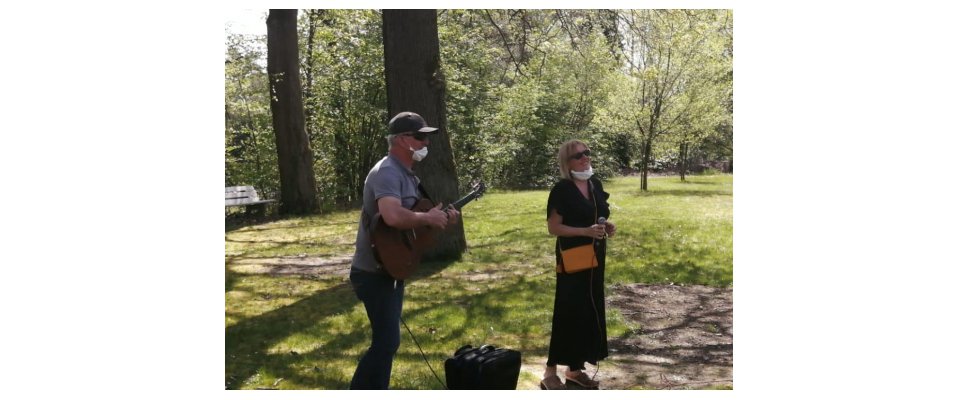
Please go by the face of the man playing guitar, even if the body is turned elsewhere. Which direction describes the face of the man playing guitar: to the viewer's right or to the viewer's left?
to the viewer's right

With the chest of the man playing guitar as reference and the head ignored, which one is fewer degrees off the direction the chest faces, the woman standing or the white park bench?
the woman standing

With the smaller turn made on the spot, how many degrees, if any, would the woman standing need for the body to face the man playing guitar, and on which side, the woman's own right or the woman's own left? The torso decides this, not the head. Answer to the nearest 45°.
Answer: approximately 90° to the woman's own right

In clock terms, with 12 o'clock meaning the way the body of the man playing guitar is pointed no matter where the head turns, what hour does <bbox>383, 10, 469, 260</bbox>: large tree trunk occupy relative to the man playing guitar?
The large tree trunk is roughly at 9 o'clock from the man playing guitar.

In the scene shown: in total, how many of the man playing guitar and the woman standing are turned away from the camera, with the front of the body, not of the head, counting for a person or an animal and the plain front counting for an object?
0

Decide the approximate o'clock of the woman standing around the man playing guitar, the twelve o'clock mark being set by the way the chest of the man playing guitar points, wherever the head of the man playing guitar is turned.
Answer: The woman standing is roughly at 11 o'clock from the man playing guitar.

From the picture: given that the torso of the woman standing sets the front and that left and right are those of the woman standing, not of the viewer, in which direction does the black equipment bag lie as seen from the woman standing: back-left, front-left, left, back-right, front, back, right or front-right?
right

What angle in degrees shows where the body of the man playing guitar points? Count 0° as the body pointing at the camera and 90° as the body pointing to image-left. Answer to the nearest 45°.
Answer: approximately 270°
